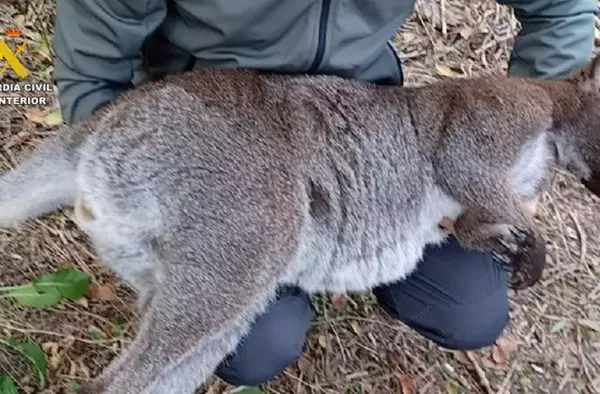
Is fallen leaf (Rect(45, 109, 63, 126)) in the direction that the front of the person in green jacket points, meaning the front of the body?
no

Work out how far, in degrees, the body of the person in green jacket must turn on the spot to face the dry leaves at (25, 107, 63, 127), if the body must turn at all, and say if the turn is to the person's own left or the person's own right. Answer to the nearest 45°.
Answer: approximately 135° to the person's own right

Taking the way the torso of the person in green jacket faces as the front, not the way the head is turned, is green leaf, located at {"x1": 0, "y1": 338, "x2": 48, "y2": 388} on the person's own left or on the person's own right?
on the person's own right

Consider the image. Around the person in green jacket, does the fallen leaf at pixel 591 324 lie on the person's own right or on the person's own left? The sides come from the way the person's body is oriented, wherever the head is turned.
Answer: on the person's own left

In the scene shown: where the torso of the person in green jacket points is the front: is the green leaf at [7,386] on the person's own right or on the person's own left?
on the person's own right

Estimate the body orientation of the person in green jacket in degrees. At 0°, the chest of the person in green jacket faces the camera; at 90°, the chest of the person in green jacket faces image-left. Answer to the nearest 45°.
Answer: approximately 0°

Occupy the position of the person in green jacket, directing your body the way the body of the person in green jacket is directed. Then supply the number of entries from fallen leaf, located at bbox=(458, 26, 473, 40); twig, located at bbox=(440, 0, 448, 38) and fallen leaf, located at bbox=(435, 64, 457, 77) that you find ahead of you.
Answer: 0

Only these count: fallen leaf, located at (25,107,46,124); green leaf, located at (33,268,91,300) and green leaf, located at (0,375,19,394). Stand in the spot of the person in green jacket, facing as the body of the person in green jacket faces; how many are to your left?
0

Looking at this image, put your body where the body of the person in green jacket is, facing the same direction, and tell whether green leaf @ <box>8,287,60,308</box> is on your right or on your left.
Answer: on your right

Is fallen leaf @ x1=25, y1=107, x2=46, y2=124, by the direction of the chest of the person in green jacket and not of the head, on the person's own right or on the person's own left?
on the person's own right
